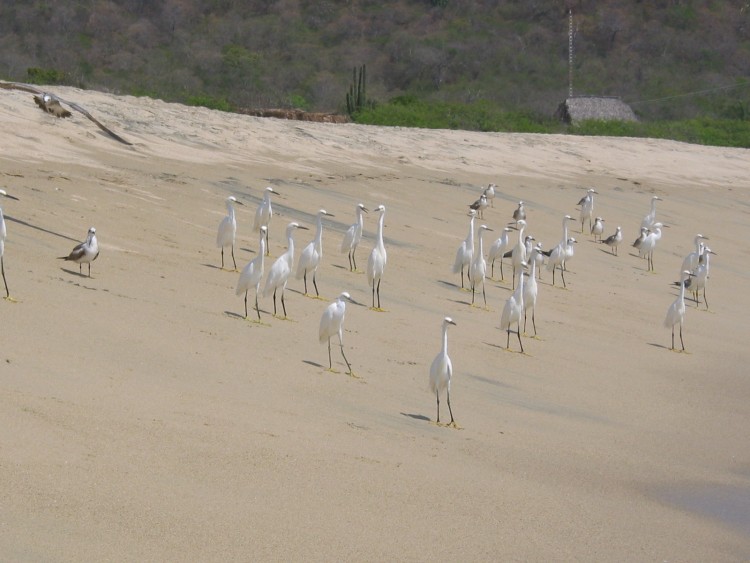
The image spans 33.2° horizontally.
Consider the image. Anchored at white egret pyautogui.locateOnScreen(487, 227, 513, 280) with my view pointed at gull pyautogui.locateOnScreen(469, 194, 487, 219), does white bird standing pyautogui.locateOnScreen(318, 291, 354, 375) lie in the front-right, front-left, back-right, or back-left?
back-left

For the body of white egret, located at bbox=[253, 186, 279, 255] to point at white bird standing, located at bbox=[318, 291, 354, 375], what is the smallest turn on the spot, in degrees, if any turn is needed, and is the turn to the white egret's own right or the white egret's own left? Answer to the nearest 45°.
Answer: approximately 90° to the white egret's own right

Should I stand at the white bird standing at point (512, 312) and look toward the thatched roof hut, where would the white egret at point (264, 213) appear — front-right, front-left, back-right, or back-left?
front-left
